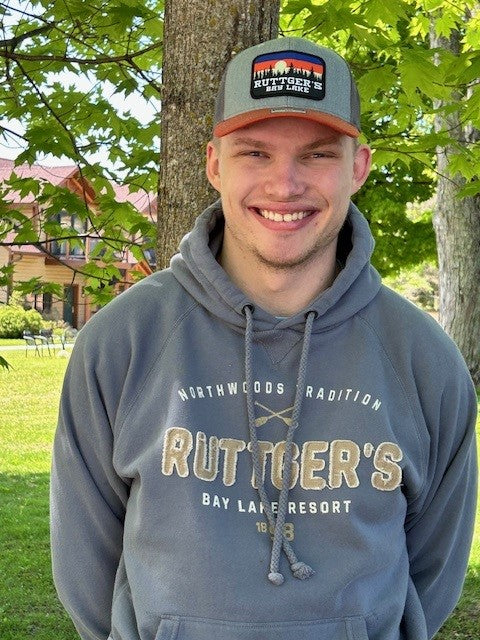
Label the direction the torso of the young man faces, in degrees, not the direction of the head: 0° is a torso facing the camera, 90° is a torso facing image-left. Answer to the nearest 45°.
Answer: approximately 0°

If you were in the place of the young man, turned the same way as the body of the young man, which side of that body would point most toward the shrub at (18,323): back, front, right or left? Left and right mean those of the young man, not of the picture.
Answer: back
